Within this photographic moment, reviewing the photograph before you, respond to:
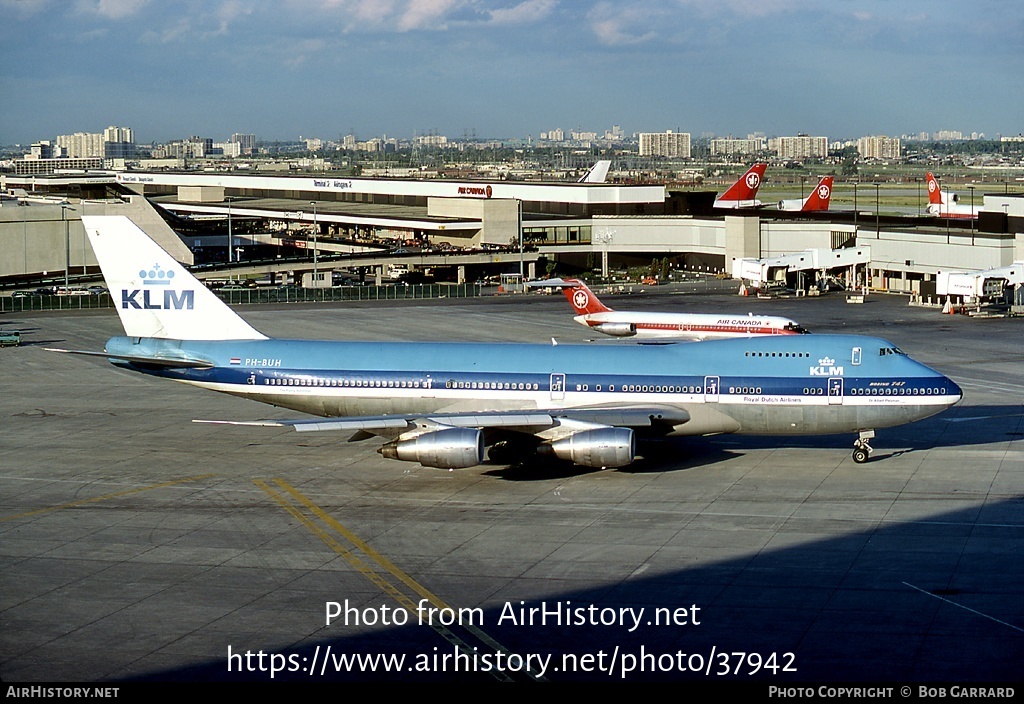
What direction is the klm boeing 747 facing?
to the viewer's right
